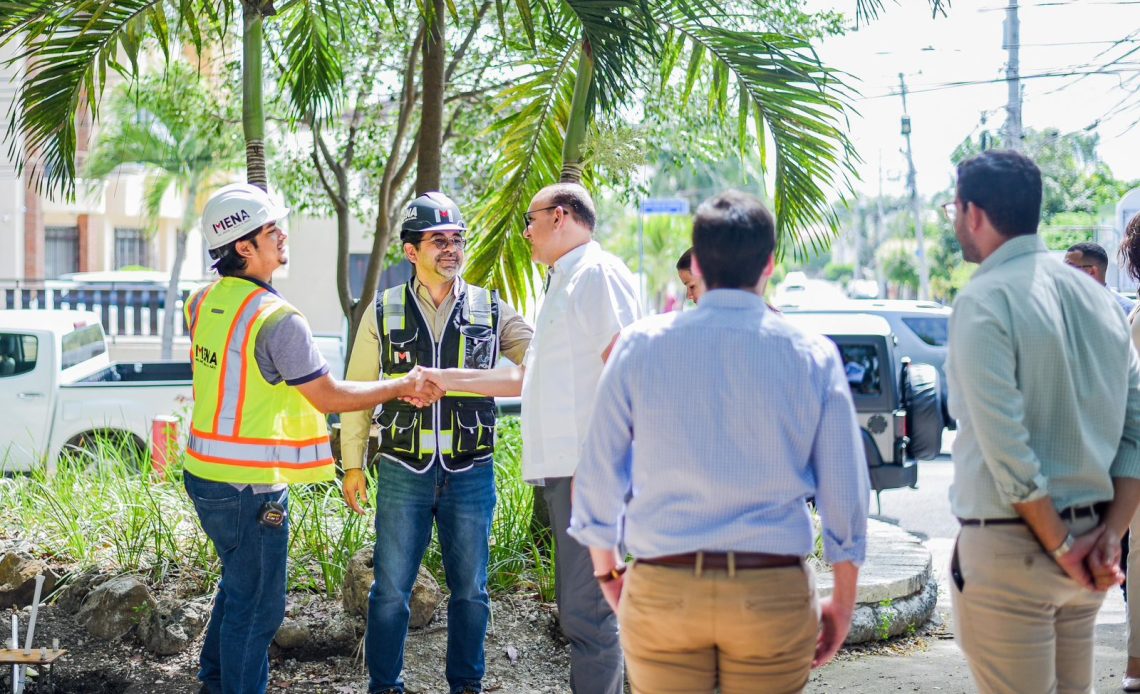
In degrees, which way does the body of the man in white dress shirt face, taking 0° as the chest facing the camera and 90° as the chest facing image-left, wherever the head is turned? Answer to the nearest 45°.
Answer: approximately 90°

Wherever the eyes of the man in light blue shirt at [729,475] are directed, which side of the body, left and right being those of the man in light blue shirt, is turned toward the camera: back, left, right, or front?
back

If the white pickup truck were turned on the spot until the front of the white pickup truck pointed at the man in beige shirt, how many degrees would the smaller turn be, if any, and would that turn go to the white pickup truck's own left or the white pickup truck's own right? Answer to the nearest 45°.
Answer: approximately 90° to the white pickup truck's own left

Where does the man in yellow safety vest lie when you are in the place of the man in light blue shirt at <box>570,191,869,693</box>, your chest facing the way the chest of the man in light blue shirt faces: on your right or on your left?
on your left

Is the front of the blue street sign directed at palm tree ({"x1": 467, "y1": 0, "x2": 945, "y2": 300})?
yes

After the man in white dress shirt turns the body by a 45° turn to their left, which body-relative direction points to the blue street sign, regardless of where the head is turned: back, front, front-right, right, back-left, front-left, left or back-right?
back-right

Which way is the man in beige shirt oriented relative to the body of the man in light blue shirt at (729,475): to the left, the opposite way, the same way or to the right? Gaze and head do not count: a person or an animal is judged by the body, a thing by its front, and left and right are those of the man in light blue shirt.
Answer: the opposite way

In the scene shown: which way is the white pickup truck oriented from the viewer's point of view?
to the viewer's left

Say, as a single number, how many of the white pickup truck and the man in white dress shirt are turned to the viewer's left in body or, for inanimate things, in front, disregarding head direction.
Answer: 2

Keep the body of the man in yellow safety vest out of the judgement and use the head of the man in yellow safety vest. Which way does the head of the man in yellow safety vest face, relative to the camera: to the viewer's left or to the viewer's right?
to the viewer's right

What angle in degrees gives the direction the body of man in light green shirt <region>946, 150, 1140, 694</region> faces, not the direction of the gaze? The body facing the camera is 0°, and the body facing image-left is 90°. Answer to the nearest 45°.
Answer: approximately 135°

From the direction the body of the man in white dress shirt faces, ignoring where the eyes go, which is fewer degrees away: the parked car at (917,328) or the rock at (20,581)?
the rock

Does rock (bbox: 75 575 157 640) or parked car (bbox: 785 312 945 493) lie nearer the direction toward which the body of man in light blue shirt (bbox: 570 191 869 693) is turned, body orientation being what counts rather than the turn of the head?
the parked car

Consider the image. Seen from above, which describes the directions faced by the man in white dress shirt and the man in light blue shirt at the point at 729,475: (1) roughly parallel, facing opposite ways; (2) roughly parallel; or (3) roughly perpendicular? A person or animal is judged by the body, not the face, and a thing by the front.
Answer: roughly perpendicular
